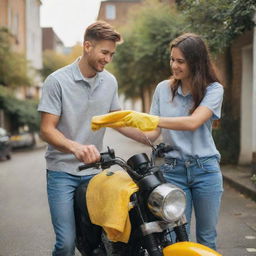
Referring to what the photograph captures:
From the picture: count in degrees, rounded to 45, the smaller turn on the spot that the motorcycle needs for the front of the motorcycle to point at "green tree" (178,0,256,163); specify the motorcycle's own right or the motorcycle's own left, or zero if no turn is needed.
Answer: approximately 135° to the motorcycle's own left

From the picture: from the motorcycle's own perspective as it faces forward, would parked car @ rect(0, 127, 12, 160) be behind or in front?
behind

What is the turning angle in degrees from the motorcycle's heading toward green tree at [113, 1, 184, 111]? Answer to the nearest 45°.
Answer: approximately 135° to its left

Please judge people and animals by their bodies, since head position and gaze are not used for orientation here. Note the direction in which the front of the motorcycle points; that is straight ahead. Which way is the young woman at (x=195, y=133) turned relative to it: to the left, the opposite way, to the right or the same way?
to the right

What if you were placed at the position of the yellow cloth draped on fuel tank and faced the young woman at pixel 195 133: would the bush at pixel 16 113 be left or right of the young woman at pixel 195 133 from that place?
left

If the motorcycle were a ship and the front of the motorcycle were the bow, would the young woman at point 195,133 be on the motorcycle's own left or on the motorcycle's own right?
on the motorcycle's own left

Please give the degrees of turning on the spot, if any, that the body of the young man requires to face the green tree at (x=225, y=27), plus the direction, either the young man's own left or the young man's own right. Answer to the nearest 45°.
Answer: approximately 90° to the young man's own left

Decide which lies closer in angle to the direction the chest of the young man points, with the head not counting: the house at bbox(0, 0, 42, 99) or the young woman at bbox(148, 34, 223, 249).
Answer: the young woman

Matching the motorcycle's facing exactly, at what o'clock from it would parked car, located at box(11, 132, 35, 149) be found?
The parked car is roughly at 7 o'clock from the motorcycle.
